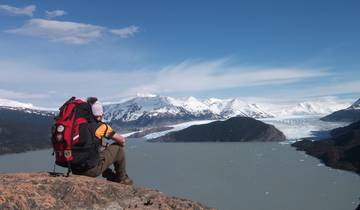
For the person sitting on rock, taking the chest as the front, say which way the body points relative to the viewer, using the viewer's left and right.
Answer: facing to the right of the viewer
